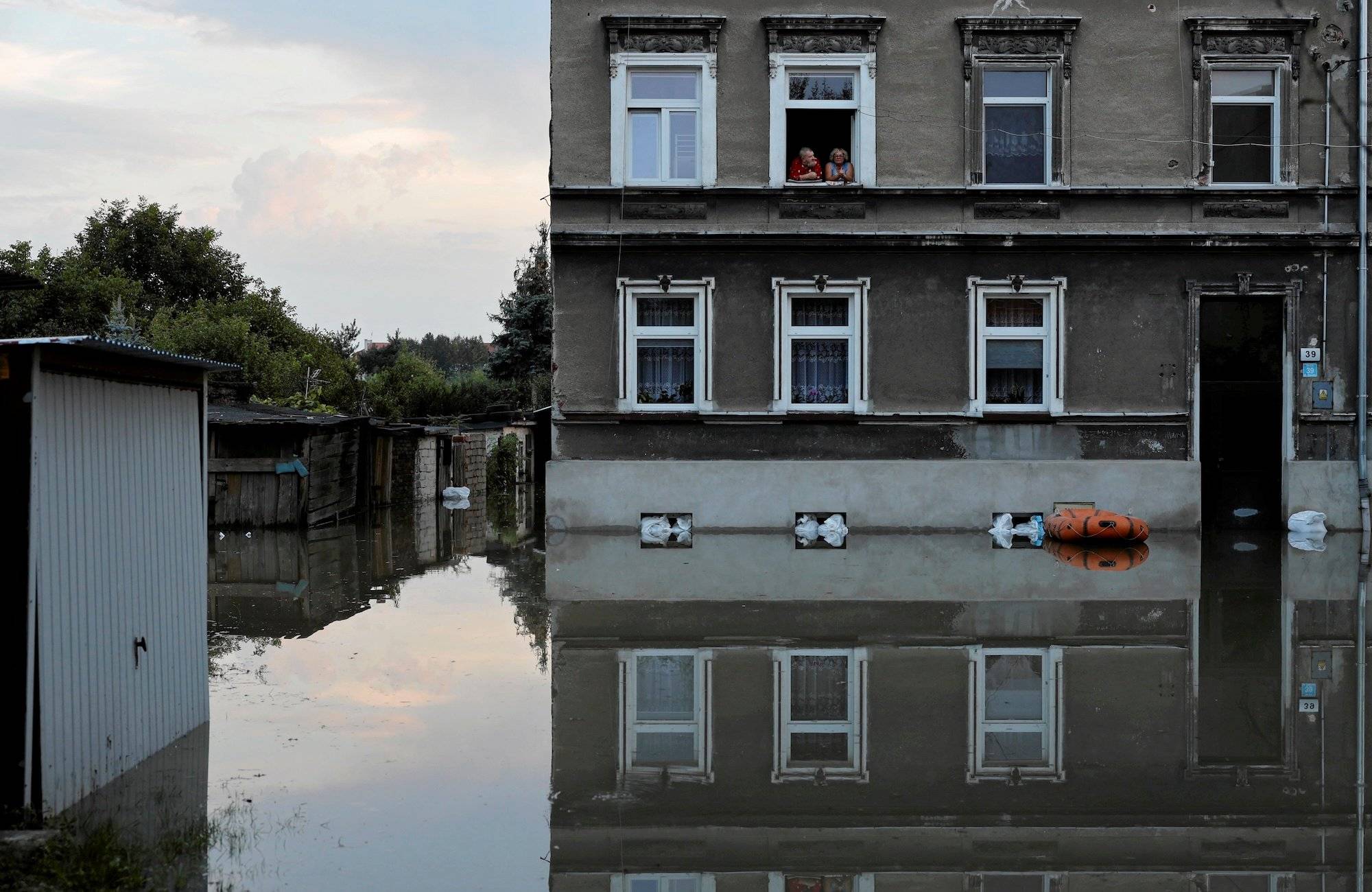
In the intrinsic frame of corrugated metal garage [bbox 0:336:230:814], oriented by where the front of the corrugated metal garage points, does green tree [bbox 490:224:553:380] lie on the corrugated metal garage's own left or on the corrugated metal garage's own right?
on the corrugated metal garage's own left

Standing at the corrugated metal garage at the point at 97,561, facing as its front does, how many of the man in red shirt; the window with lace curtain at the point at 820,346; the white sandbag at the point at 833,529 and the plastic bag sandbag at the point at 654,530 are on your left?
4

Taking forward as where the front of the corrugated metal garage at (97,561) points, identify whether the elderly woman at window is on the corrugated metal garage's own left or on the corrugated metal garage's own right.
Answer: on the corrugated metal garage's own left

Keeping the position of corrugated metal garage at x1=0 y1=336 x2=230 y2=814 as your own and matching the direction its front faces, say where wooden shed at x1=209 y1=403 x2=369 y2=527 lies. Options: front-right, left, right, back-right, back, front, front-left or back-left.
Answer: back-left

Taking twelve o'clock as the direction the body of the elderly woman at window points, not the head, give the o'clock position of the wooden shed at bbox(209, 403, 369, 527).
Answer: The wooden shed is roughly at 3 o'clock from the elderly woman at window.

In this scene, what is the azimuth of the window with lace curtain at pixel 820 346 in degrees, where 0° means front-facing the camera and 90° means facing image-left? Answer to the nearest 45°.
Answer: approximately 0°

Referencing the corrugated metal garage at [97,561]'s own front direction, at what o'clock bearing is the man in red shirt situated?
The man in red shirt is roughly at 9 o'clock from the corrugated metal garage.

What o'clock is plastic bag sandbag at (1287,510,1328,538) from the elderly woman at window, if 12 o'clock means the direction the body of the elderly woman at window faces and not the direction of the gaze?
The plastic bag sandbag is roughly at 9 o'clock from the elderly woman at window.

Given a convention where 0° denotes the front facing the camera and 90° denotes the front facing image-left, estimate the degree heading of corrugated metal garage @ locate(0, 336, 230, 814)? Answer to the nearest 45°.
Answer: approximately 315°

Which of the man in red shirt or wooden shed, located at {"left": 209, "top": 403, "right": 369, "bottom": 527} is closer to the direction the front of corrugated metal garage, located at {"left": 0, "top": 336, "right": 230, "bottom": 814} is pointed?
the man in red shirt

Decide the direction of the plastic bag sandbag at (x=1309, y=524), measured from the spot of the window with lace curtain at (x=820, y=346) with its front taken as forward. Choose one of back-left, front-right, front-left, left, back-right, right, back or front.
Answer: left

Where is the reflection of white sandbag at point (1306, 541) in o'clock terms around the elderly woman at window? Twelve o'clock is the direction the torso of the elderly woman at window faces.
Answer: The reflection of white sandbag is roughly at 9 o'clock from the elderly woman at window.
